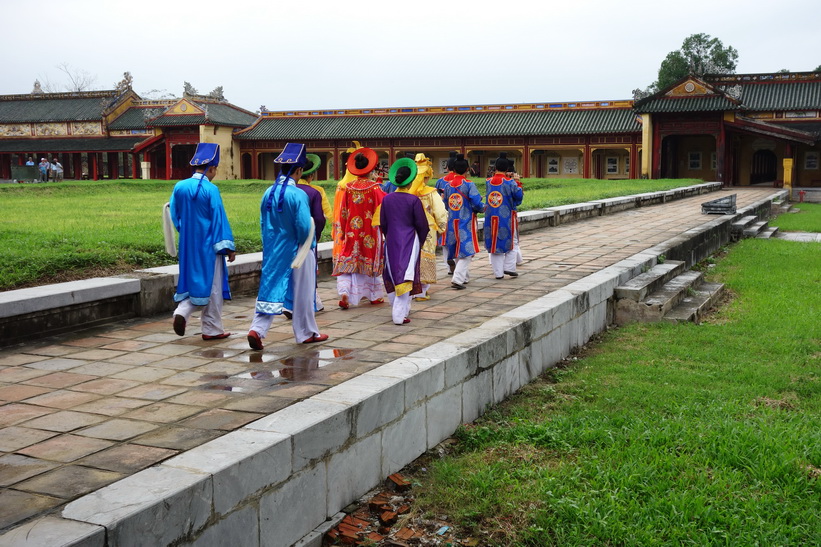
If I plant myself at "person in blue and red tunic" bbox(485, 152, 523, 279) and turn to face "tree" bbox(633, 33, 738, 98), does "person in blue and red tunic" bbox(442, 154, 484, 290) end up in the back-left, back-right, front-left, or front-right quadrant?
back-left
